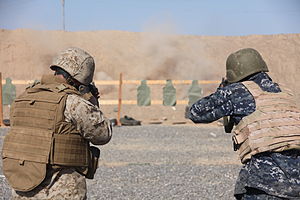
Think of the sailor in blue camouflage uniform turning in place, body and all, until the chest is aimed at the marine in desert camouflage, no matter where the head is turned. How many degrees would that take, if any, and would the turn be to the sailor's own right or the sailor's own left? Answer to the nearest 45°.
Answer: approximately 45° to the sailor's own left

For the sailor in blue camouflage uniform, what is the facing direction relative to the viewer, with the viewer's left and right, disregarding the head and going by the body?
facing away from the viewer and to the left of the viewer

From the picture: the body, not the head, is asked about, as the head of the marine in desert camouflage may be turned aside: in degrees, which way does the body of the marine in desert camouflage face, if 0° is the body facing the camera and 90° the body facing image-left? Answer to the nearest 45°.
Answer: approximately 225°

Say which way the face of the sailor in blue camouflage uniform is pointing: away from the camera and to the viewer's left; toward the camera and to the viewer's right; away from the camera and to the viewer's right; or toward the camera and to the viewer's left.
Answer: away from the camera and to the viewer's left

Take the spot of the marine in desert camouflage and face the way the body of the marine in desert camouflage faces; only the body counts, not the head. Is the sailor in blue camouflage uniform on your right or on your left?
on your right
